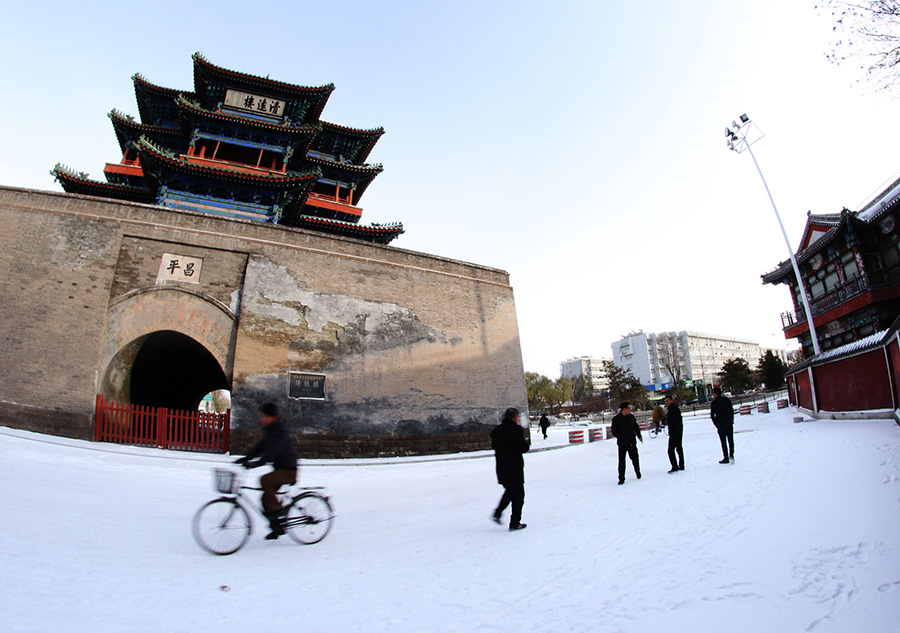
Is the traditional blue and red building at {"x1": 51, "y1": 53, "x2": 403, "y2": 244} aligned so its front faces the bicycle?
yes

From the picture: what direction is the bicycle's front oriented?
to the viewer's left

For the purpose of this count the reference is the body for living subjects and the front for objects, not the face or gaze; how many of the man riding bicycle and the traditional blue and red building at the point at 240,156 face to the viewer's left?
1

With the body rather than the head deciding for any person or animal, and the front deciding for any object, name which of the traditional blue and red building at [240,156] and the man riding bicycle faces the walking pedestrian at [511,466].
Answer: the traditional blue and red building

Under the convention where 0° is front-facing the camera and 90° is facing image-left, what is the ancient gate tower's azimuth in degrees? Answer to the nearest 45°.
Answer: approximately 0°

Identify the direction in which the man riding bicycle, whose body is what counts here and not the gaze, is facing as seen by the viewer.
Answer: to the viewer's left

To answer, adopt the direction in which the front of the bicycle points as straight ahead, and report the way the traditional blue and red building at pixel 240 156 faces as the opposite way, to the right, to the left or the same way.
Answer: to the left
